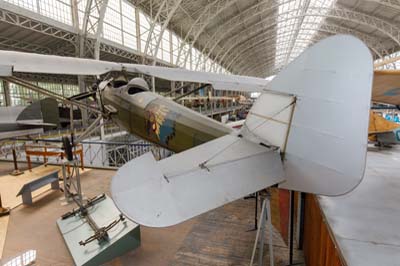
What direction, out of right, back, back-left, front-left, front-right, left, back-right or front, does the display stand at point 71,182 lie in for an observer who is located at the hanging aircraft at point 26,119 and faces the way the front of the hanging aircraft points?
left

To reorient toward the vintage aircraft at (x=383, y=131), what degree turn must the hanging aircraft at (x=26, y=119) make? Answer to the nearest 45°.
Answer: approximately 135° to its left

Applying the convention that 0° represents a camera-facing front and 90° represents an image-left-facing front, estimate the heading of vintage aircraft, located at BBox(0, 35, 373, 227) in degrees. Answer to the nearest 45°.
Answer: approximately 135°

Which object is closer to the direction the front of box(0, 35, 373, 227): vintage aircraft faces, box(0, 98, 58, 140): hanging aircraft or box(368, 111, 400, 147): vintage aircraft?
the hanging aircraft

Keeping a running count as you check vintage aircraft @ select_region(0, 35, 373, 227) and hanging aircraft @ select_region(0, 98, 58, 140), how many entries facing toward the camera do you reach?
0

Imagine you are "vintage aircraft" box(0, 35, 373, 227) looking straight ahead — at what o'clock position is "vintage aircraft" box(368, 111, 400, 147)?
"vintage aircraft" box(368, 111, 400, 147) is roughly at 3 o'clock from "vintage aircraft" box(0, 35, 373, 227).

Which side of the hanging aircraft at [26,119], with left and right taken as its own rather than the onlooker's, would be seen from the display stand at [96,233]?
left
